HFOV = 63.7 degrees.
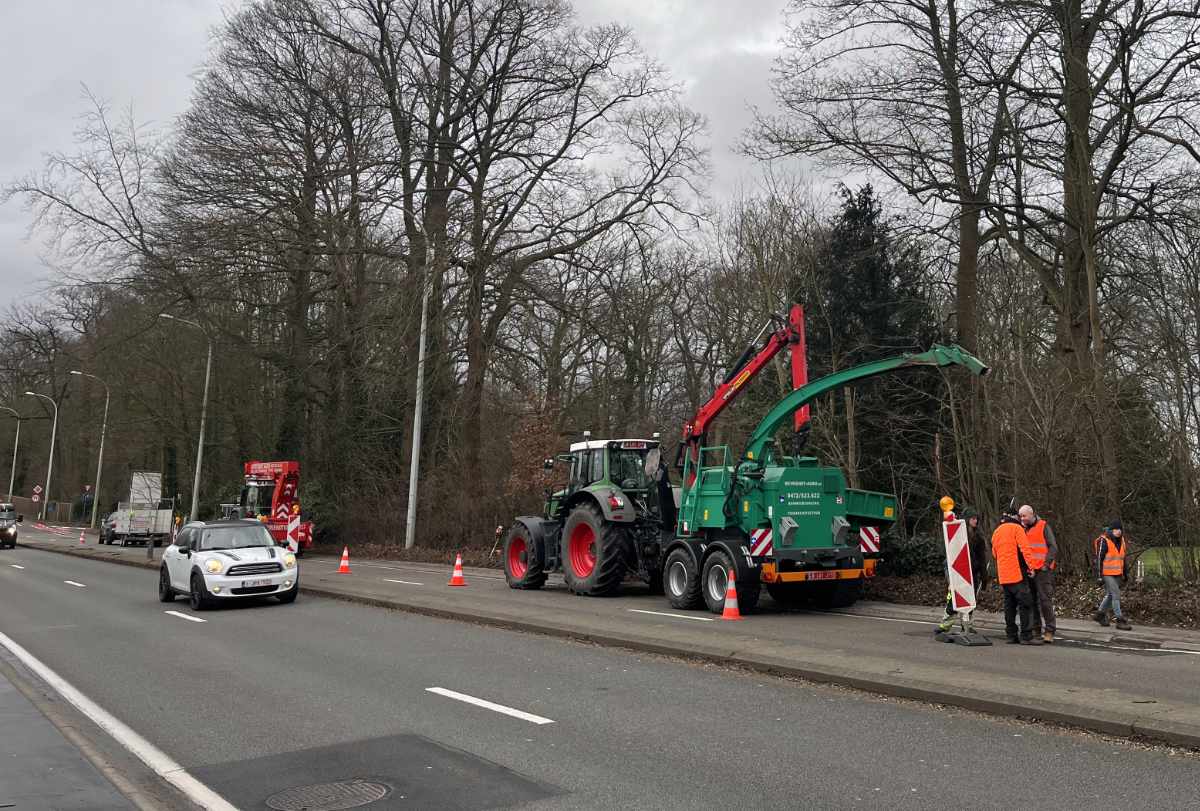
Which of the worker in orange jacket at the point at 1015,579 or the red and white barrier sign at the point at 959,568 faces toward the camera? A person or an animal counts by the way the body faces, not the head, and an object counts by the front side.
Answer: the red and white barrier sign

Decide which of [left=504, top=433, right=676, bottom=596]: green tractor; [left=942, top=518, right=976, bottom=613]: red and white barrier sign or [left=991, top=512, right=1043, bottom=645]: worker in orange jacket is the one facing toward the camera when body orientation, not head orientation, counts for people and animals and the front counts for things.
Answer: the red and white barrier sign

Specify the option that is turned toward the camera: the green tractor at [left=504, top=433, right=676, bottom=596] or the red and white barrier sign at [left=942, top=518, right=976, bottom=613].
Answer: the red and white barrier sign

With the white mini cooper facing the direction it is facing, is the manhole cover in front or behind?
in front

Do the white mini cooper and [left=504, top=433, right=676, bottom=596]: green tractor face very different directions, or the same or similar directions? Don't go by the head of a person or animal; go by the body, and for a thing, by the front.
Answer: very different directions

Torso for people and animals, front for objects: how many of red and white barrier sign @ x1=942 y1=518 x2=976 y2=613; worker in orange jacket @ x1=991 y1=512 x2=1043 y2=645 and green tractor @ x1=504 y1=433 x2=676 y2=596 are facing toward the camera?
1

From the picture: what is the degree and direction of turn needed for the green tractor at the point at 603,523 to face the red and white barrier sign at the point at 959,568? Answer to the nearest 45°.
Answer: approximately 180°

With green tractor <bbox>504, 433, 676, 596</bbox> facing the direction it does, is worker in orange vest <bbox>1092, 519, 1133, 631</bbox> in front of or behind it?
behind

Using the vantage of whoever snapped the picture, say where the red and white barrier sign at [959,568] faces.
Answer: facing the viewer

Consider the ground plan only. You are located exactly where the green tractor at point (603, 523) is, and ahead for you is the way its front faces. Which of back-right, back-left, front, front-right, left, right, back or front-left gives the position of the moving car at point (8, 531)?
front

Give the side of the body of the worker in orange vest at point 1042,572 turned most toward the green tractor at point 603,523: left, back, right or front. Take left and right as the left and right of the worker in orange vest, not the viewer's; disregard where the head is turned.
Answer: right

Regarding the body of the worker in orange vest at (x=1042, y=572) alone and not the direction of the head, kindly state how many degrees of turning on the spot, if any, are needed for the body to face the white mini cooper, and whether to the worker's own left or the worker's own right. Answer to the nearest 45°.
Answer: approximately 45° to the worker's own right

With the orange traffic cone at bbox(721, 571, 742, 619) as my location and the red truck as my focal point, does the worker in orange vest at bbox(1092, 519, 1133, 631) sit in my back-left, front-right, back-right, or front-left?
back-right

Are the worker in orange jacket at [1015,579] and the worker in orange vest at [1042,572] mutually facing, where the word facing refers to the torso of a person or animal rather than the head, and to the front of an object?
yes

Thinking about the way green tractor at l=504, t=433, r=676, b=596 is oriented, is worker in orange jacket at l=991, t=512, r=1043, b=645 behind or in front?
behind
